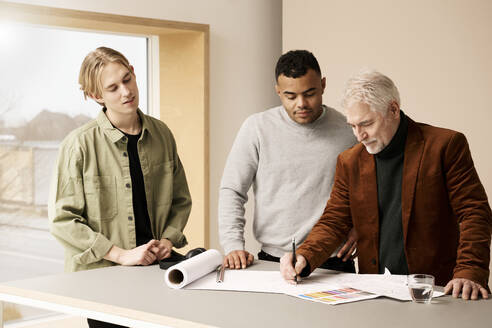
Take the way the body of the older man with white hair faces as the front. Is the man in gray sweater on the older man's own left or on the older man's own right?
on the older man's own right

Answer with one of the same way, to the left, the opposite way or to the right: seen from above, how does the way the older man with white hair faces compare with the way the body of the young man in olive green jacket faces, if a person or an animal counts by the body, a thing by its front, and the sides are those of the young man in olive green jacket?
to the right

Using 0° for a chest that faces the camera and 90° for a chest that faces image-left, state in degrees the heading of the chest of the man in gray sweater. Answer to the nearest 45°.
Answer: approximately 0°

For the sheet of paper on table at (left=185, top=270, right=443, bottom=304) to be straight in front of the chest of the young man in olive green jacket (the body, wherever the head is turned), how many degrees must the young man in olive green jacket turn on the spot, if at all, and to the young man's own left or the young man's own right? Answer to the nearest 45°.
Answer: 0° — they already face it

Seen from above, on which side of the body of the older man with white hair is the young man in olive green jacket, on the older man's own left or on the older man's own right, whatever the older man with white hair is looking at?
on the older man's own right

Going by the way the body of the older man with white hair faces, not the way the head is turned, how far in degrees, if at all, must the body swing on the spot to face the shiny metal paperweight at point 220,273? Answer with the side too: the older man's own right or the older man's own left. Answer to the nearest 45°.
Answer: approximately 45° to the older man's own right

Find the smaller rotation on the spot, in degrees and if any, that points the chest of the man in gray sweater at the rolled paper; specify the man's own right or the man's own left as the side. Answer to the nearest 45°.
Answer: approximately 45° to the man's own right

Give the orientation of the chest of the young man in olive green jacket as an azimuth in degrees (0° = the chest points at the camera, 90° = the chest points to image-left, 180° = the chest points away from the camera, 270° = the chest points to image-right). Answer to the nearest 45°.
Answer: approximately 315°

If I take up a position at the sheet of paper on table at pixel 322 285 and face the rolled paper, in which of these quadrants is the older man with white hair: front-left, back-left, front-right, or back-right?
back-right
